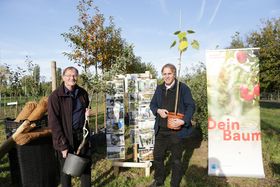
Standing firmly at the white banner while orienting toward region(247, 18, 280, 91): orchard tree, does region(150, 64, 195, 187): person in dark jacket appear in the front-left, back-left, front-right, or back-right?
back-left

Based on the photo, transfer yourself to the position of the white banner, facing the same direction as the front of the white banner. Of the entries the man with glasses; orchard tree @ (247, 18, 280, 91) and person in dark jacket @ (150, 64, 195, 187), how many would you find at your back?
1

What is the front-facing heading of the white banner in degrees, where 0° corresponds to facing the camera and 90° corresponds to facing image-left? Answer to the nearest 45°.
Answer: approximately 0°

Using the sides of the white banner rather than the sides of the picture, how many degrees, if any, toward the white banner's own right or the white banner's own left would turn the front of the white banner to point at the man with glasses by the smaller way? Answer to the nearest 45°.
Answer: approximately 45° to the white banner's own right

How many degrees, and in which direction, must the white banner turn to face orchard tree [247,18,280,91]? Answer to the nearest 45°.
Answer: approximately 180°

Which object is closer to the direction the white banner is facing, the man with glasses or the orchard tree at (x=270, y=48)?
the man with glasses

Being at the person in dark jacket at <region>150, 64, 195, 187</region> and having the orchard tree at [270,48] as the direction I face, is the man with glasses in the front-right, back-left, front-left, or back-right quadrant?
back-left

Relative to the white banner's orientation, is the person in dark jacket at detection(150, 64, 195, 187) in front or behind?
in front
